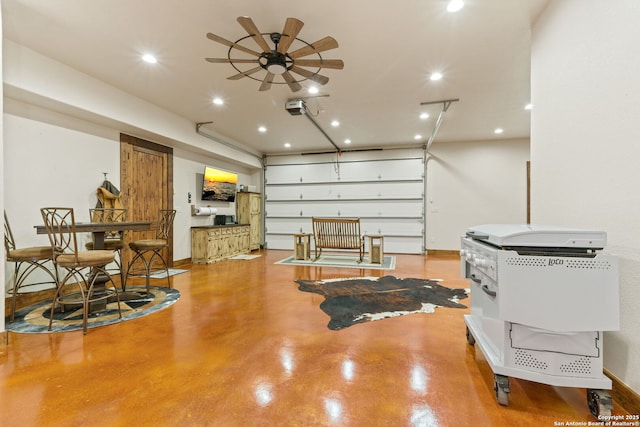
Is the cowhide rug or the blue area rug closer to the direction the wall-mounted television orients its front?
the cowhide rug

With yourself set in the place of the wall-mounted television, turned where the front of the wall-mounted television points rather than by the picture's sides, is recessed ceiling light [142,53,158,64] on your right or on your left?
on your right

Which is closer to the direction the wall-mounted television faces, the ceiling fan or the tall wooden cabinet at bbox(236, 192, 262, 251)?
the ceiling fan

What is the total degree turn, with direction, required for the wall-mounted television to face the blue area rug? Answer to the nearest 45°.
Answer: approximately 45° to its right

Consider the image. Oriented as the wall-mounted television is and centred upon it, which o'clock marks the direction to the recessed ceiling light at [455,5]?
The recessed ceiling light is roughly at 1 o'clock from the wall-mounted television.

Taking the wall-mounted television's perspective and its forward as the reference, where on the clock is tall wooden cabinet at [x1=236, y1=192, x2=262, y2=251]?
The tall wooden cabinet is roughly at 9 o'clock from the wall-mounted television.

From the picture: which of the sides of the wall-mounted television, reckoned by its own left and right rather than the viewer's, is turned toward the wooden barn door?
right

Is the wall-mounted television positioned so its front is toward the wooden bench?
yes

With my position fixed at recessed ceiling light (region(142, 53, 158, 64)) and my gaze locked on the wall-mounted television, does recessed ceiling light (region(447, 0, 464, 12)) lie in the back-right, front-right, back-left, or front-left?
back-right
